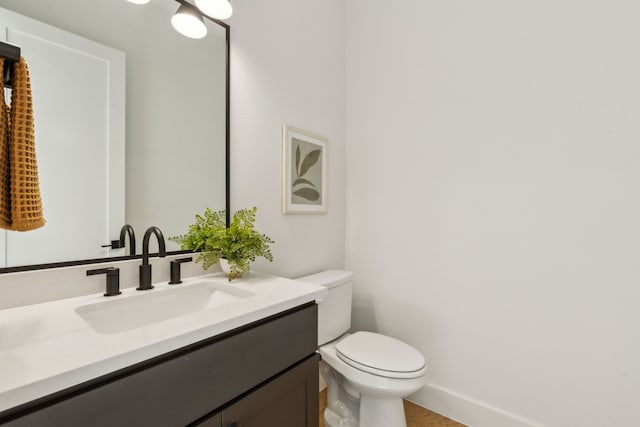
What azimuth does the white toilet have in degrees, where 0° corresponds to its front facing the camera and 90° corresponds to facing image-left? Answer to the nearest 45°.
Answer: approximately 315°

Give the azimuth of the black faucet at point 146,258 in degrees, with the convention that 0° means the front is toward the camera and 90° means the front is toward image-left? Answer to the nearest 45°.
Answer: approximately 315°

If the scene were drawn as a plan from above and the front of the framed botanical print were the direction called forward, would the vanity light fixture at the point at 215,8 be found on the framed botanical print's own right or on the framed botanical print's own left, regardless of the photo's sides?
on the framed botanical print's own right

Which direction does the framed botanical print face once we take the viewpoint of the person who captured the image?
facing the viewer and to the right of the viewer

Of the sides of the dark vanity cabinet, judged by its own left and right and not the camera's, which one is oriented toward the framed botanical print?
left

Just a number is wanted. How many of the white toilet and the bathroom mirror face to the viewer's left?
0

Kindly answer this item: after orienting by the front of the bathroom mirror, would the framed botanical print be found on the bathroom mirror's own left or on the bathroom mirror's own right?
on the bathroom mirror's own left

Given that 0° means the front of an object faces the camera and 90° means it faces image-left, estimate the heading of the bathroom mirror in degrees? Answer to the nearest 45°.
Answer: approximately 315°
